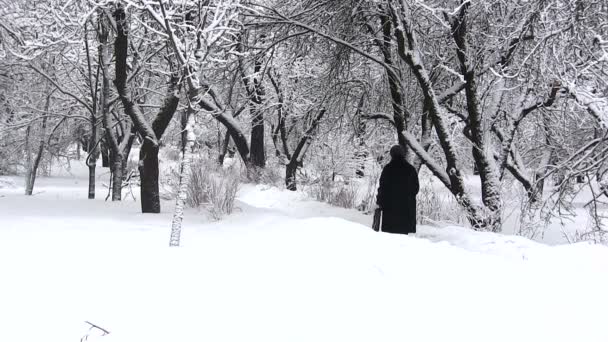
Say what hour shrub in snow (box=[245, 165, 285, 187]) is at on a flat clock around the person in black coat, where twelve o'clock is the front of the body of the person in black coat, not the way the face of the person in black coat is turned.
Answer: The shrub in snow is roughly at 11 o'clock from the person in black coat.

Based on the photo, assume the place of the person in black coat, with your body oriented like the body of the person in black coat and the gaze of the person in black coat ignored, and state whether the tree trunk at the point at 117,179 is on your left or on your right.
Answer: on your left

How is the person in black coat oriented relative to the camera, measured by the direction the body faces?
away from the camera

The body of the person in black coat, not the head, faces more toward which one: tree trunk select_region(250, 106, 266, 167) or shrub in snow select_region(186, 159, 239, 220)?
the tree trunk

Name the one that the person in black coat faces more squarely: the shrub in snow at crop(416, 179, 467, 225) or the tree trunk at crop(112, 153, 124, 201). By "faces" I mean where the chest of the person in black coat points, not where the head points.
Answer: the shrub in snow

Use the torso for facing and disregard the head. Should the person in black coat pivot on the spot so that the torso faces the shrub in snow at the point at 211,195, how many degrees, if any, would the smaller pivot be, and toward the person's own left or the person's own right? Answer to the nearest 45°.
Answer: approximately 90° to the person's own left

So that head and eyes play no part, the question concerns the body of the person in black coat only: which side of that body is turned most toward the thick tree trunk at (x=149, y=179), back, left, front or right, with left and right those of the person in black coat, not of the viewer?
left

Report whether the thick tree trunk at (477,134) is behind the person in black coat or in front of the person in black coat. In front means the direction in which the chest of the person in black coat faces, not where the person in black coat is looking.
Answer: in front
